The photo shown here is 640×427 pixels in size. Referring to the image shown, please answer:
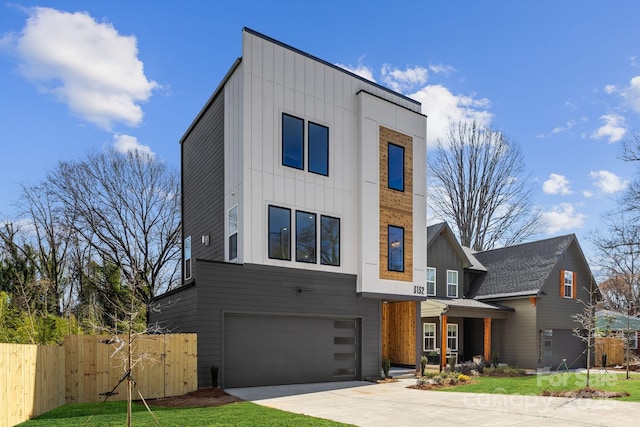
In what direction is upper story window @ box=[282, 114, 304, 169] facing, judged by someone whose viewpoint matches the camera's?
facing the viewer and to the right of the viewer

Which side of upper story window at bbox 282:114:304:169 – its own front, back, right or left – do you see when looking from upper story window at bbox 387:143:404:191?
left

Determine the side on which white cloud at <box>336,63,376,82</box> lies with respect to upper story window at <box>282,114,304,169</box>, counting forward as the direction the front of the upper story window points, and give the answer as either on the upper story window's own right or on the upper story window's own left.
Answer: on the upper story window's own left

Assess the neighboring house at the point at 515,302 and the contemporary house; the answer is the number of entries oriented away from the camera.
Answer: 0

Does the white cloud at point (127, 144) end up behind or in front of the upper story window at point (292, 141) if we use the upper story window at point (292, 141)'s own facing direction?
behind

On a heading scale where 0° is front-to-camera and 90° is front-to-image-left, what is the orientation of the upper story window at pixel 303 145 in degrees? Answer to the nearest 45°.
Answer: approximately 315°

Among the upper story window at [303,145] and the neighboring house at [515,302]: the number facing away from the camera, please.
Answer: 0

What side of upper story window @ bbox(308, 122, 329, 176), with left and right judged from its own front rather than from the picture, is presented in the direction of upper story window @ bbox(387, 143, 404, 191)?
left

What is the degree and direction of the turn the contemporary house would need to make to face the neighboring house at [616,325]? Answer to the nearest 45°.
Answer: approximately 90° to its left

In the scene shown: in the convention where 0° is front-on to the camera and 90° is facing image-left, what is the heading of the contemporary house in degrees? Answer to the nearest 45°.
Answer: approximately 315°
